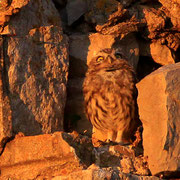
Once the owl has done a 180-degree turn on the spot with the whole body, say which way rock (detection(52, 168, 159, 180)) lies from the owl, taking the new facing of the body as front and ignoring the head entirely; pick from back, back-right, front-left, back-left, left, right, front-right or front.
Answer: back

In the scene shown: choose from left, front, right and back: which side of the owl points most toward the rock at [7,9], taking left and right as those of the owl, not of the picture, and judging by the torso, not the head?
right

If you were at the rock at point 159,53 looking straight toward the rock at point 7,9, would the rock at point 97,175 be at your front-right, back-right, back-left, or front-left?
front-left

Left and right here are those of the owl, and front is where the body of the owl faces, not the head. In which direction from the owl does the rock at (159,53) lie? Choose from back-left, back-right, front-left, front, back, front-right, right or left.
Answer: back-left

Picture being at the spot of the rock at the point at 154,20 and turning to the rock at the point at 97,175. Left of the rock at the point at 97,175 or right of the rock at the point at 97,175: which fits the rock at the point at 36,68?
right

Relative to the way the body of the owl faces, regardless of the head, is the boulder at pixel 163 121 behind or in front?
in front

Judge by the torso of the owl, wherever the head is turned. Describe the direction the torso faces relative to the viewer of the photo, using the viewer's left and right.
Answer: facing the viewer

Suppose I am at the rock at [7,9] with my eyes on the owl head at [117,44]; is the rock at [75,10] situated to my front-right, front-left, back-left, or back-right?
front-left

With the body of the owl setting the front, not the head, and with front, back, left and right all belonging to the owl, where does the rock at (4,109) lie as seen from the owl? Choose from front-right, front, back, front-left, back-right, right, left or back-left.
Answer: front-right
